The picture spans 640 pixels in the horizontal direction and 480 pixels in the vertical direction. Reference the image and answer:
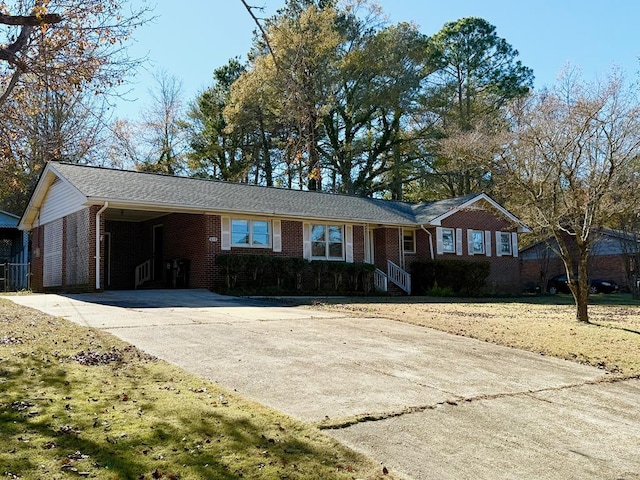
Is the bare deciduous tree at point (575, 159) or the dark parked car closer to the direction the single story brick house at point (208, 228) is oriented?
the bare deciduous tree

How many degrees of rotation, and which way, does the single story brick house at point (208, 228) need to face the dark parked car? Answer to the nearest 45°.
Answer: approximately 90° to its left

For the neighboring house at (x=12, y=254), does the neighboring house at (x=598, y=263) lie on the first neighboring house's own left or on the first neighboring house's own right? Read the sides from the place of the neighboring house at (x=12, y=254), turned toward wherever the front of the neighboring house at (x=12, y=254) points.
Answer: on the first neighboring house's own left

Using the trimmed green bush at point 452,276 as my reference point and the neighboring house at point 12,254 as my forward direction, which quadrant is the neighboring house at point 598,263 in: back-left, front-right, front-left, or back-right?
back-right

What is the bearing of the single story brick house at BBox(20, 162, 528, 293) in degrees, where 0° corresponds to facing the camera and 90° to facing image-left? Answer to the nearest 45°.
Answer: approximately 315°

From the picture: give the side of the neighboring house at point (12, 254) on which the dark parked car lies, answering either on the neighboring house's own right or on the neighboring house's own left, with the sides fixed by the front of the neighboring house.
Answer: on the neighboring house's own left

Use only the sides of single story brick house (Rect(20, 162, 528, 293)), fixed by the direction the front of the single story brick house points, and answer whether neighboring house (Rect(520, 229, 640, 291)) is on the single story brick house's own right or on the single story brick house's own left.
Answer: on the single story brick house's own left

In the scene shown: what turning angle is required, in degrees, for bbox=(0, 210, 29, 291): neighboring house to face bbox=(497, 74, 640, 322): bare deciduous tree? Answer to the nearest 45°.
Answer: approximately 45° to its left

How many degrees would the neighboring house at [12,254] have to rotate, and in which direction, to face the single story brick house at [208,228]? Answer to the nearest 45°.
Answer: approximately 45° to its left

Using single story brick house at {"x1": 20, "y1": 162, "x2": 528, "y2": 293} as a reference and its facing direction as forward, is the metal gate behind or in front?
behind
